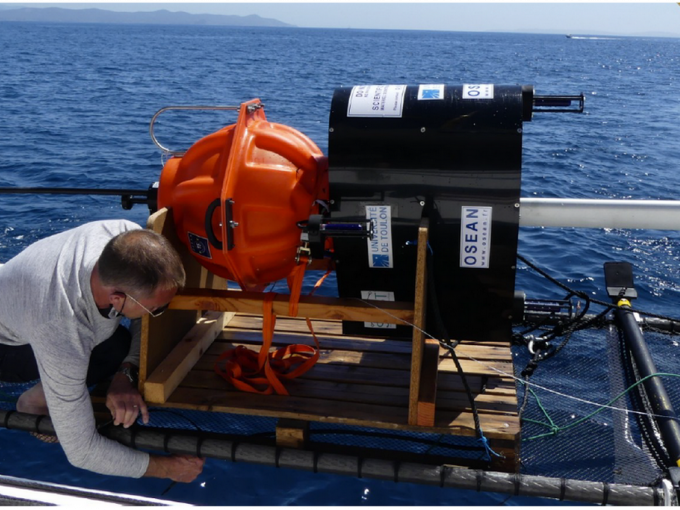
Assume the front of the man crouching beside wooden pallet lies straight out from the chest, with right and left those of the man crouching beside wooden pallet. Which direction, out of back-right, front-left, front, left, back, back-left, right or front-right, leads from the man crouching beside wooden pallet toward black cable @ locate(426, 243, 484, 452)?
front

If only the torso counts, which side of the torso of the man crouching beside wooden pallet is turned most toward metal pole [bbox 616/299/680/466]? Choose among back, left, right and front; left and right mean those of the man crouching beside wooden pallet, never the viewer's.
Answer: front

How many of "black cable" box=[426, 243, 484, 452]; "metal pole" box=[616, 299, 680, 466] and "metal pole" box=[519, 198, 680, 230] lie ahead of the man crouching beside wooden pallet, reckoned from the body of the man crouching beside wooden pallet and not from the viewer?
3

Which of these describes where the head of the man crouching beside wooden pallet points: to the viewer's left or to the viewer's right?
to the viewer's right

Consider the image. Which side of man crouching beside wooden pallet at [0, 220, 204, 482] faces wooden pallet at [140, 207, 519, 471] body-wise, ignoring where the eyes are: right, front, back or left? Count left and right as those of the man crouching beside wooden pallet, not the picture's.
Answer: front

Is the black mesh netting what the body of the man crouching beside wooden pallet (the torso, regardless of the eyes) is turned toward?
yes

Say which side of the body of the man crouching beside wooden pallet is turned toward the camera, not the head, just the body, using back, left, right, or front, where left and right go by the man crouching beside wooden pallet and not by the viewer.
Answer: right

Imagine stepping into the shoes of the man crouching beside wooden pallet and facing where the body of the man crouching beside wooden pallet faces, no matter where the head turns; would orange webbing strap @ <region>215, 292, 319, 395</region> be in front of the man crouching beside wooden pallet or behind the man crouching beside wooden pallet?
in front

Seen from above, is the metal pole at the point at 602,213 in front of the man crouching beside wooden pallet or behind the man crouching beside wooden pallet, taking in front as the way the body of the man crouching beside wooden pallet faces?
in front
